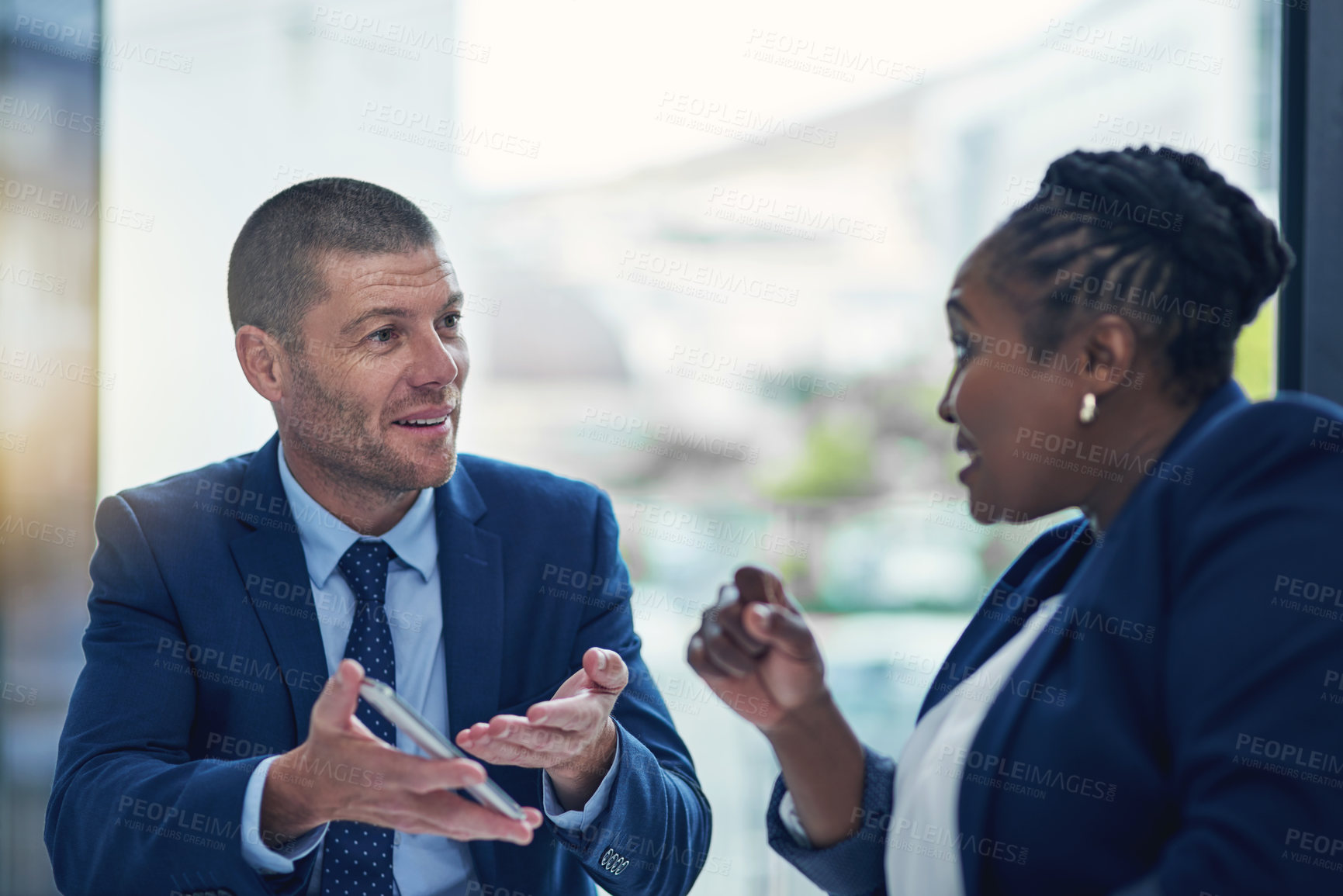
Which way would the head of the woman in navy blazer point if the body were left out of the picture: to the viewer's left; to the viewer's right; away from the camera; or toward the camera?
to the viewer's left

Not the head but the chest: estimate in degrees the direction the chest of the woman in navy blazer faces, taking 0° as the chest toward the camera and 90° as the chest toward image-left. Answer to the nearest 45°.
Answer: approximately 90°

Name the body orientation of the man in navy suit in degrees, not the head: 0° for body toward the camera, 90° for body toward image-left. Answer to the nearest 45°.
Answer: approximately 0°

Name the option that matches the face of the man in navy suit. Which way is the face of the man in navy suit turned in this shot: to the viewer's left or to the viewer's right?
to the viewer's right
